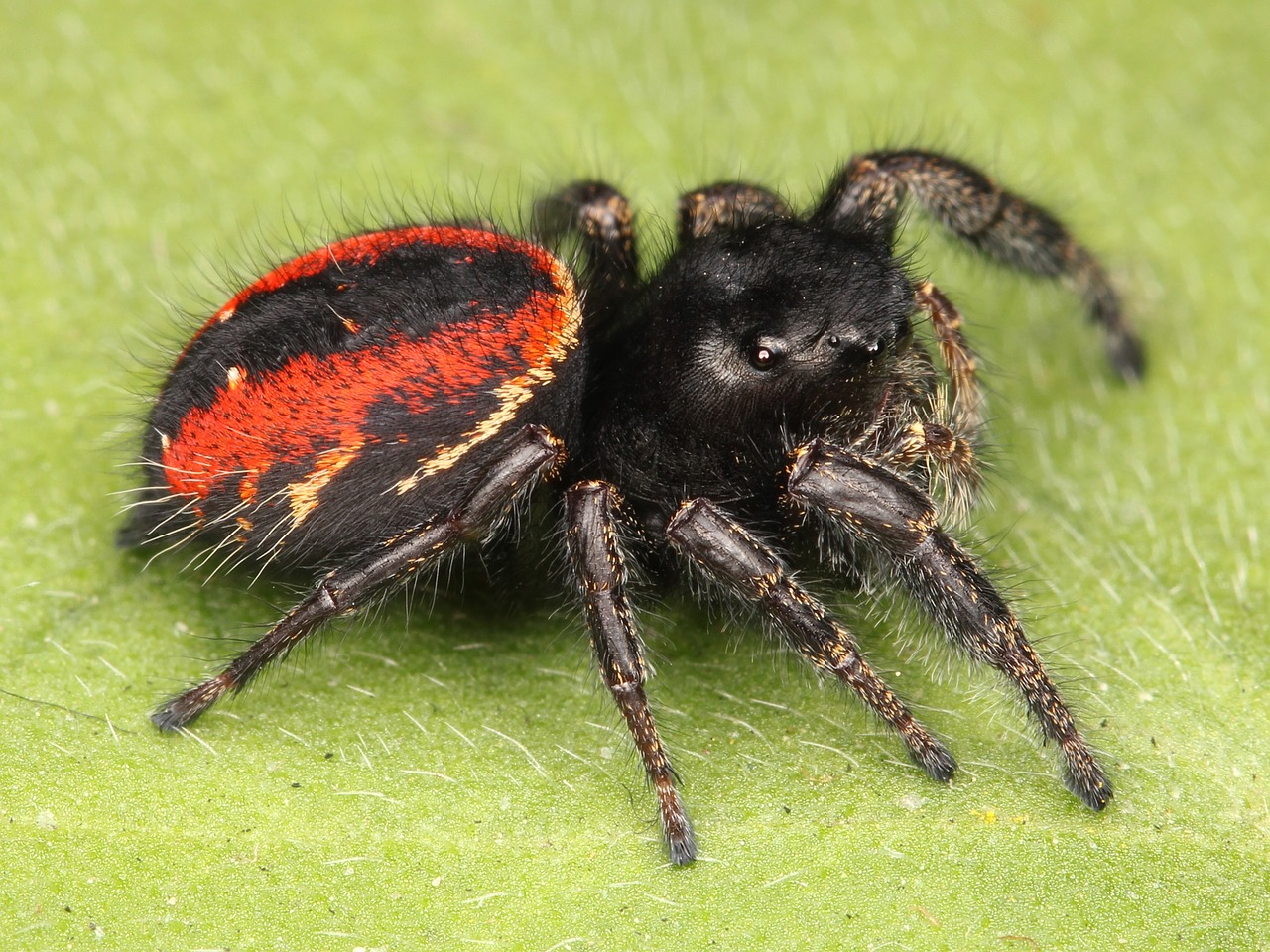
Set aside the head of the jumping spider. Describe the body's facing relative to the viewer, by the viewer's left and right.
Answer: facing to the right of the viewer
